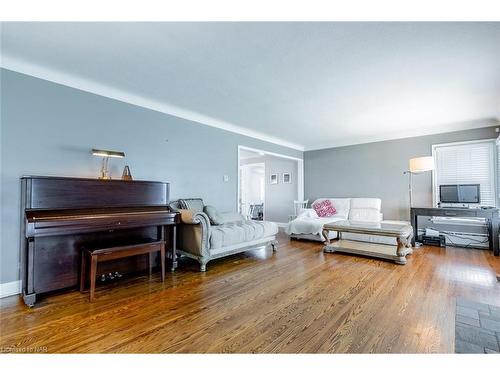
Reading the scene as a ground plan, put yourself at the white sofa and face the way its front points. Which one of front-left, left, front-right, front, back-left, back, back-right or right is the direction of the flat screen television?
left

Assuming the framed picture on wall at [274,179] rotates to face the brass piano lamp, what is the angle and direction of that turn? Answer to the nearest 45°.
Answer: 0° — it already faces it

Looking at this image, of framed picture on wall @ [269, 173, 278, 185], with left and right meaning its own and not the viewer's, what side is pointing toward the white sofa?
left

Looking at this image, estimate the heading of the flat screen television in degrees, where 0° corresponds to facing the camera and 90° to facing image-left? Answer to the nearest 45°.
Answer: approximately 0°

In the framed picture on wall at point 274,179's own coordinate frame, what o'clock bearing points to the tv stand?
The tv stand is roughly at 9 o'clock from the framed picture on wall.

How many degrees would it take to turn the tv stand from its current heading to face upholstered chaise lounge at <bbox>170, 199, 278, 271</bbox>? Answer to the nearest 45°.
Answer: approximately 45° to its right

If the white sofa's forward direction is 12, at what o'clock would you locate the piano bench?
The piano bench is roughly at 1 o'clock from the white sofa.

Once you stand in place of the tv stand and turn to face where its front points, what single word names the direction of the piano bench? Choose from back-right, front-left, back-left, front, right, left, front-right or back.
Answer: front-right

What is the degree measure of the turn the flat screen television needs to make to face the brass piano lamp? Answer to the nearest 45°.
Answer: approximately 45° to its right

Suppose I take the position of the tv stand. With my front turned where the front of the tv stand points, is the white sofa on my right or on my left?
on my right
